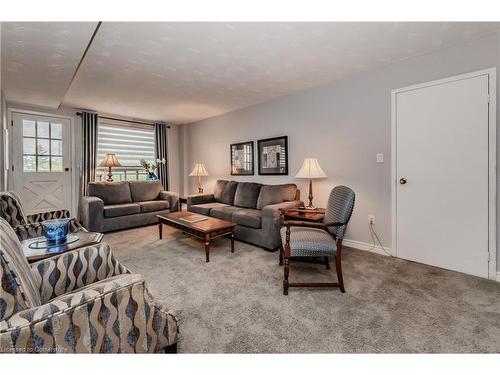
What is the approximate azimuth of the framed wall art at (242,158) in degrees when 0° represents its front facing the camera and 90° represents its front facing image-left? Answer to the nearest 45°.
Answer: approximately 45°

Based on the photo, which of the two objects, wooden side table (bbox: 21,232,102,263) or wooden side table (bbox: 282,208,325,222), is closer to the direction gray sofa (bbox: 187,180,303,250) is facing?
the wooden side table (bbox: 21,232,102,263)

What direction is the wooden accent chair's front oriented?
to the viewer's left

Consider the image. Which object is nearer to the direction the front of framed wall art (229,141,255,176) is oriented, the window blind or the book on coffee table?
the book on coffee table
